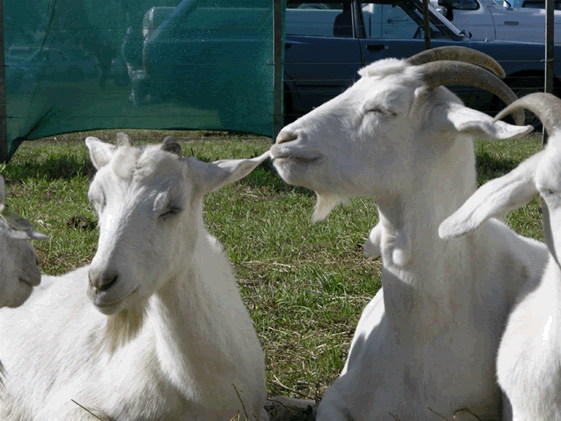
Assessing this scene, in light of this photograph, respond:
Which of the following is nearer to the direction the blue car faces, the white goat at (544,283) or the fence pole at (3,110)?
the white goat

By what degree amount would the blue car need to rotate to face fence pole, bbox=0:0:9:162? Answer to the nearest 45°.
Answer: approximately 135° to its right

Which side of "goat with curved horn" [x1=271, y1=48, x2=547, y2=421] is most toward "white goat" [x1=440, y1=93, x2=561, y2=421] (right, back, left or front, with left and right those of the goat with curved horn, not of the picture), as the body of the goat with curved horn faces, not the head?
left

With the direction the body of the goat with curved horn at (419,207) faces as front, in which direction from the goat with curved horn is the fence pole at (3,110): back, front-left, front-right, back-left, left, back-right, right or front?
right

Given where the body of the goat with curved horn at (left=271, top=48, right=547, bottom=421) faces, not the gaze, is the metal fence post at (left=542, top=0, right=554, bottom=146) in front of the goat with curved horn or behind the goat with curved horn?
behind

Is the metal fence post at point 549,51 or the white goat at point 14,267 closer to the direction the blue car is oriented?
the metal fence post

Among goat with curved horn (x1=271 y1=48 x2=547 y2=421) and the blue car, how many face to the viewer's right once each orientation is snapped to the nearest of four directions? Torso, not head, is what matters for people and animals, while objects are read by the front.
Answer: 1

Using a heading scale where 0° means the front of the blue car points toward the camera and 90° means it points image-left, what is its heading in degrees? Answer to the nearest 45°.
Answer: approximately 270°

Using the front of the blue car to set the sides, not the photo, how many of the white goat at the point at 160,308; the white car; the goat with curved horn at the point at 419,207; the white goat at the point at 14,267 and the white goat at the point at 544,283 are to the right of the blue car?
4
